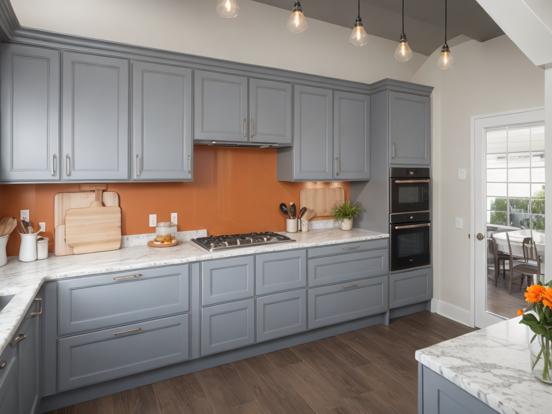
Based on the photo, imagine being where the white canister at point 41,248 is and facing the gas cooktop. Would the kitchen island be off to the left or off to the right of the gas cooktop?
right

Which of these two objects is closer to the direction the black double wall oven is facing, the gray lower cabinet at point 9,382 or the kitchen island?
the kitchen island

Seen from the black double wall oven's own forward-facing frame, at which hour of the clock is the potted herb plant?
The potted herb plant is roughly at 4 o'clock from the black double wall oven.

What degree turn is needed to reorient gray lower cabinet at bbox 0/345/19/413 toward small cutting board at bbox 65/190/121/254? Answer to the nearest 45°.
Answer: approximately 45° to its left

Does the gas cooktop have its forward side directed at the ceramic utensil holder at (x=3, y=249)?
no

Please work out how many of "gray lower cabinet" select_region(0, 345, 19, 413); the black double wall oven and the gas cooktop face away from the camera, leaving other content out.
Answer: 0

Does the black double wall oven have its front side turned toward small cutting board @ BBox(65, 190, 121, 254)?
no

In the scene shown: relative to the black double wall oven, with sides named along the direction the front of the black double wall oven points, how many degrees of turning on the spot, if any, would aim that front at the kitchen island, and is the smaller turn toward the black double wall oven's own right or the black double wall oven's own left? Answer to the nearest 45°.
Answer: approximately 45° to the black double wall oven's own right

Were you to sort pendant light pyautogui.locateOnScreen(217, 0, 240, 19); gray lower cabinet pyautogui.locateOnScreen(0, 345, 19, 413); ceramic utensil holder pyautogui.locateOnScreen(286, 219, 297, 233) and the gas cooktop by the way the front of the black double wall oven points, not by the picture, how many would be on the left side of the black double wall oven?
0

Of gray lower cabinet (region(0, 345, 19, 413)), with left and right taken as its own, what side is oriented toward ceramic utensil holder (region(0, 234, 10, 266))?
left

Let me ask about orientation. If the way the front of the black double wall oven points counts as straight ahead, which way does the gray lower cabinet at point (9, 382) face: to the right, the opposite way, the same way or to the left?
to the left

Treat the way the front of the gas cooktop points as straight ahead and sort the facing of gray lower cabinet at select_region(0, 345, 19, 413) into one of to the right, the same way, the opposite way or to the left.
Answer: to the left

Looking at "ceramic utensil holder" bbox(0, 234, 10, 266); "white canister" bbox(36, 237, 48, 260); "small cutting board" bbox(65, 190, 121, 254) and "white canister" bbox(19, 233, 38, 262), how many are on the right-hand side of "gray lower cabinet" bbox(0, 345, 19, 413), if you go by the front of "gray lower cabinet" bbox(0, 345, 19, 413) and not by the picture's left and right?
0

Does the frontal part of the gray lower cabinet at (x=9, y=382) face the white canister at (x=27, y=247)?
no

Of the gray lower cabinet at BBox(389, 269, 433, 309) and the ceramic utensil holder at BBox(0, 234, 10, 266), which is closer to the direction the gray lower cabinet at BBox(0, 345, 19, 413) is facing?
the gray lower cabinet

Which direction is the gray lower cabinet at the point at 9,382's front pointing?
to the viewer's right

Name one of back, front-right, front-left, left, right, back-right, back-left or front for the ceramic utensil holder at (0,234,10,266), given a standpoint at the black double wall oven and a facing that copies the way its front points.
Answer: right

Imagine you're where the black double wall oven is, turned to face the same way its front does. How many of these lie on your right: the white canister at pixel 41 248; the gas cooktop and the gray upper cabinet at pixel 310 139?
3

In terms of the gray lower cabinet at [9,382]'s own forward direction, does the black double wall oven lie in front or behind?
in front

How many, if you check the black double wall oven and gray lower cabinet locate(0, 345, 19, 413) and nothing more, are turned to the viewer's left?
0

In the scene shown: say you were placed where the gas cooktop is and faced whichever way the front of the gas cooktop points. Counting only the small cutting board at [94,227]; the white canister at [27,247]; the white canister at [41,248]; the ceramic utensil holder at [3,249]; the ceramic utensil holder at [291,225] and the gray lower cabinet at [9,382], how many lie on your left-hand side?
1
